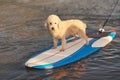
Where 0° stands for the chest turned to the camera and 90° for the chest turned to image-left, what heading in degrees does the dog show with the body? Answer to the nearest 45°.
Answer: approximately 45°
